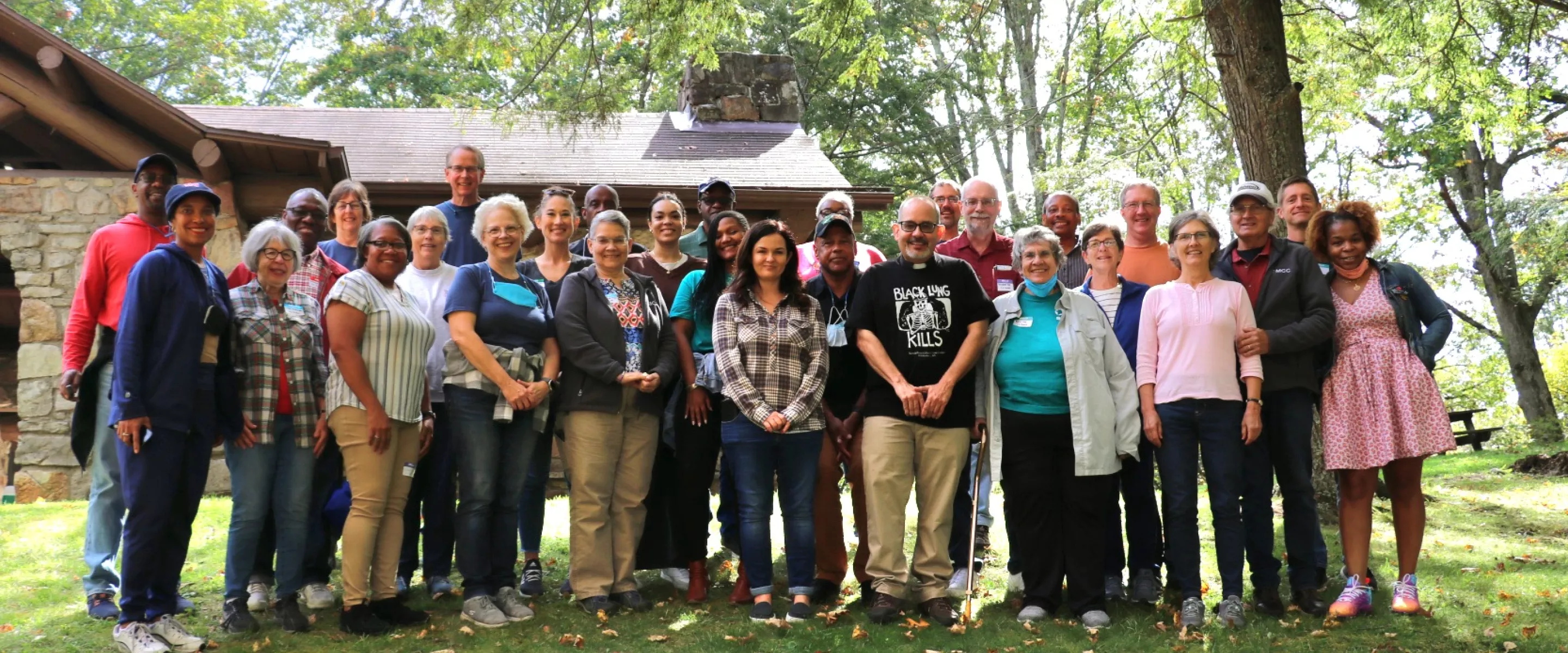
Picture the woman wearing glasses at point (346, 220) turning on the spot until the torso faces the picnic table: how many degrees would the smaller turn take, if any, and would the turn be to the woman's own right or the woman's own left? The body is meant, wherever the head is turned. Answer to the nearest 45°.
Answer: approximately 90° to the woman's own left

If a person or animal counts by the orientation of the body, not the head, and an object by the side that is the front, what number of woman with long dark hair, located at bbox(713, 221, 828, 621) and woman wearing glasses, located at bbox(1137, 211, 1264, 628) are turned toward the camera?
2

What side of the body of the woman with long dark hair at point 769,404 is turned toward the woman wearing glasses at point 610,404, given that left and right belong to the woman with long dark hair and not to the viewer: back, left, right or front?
right

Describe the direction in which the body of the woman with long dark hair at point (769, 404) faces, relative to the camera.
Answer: toward the camera

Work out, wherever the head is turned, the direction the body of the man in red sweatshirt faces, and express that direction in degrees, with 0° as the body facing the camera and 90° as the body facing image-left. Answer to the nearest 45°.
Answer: approximately 315°

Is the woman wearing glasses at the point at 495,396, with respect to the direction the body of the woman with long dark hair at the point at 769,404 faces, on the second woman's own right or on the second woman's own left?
on the second woman's own right

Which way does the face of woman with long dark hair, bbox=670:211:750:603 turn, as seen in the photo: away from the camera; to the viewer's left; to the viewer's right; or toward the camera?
toward the camera

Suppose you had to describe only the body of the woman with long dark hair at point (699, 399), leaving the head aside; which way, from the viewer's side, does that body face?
toward the camera

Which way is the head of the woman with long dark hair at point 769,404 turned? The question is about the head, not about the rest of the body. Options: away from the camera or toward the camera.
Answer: toward the camera

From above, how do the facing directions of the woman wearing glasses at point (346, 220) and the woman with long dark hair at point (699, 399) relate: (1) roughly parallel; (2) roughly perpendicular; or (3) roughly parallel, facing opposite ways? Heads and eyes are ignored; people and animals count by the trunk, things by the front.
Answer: roughly parallel

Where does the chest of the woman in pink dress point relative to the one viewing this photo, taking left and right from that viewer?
facing the viewer

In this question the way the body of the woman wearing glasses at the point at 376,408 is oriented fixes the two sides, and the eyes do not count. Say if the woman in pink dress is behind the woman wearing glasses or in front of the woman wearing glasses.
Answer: in front

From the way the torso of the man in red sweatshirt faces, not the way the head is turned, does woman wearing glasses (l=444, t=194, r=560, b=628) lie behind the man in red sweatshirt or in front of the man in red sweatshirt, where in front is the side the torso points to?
in front
